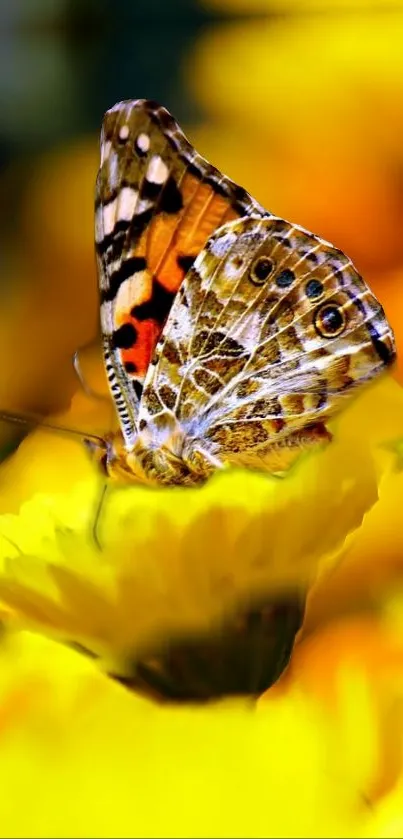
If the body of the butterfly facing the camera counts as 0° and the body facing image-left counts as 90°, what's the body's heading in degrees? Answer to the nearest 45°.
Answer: approximately 90°
